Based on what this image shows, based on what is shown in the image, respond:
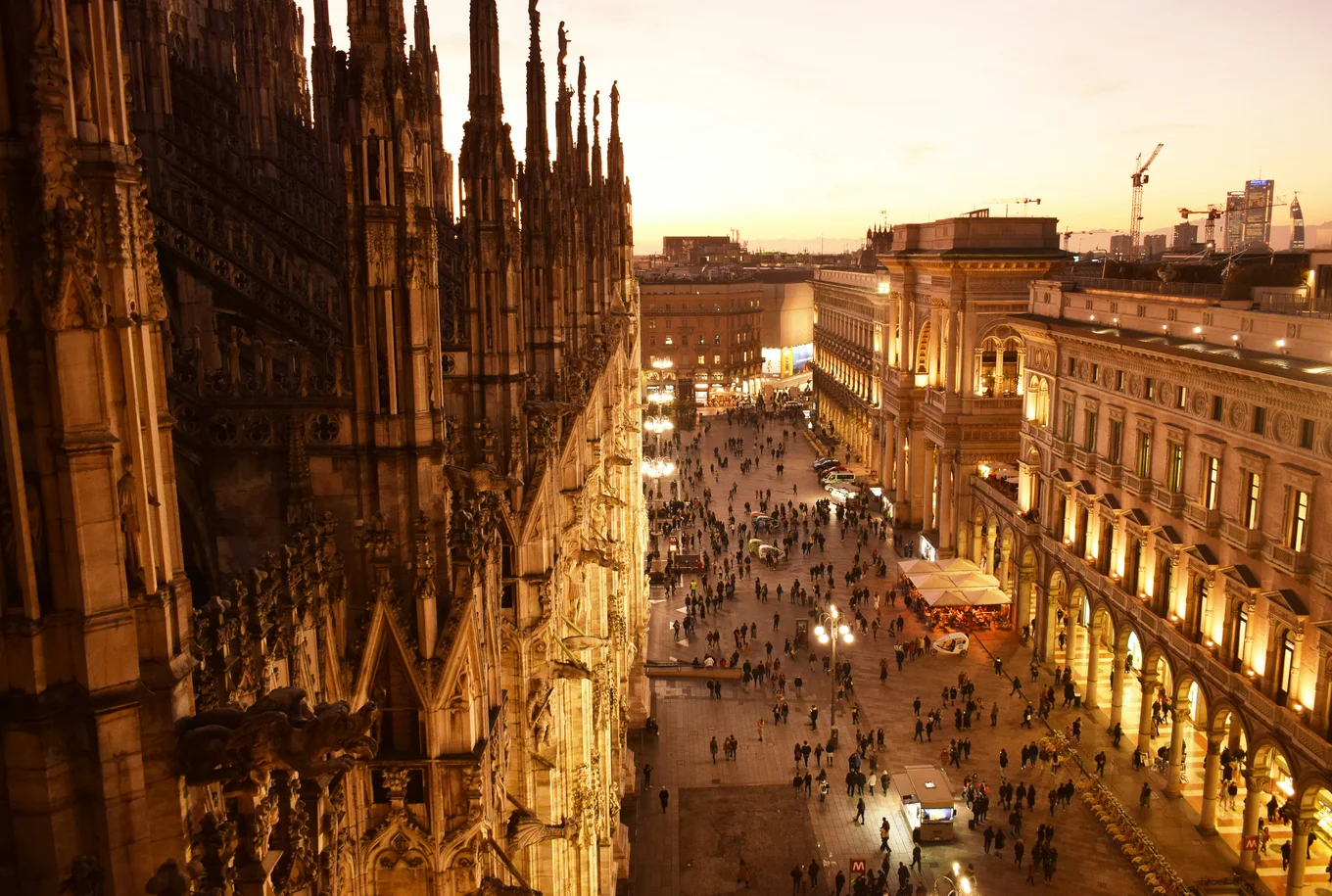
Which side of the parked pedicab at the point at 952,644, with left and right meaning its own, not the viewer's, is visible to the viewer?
left

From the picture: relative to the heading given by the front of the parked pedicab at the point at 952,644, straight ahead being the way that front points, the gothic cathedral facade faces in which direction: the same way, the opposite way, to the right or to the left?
the opposite way

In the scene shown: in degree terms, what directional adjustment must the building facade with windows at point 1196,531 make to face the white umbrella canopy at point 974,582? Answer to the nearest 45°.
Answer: approximately 90° to its right

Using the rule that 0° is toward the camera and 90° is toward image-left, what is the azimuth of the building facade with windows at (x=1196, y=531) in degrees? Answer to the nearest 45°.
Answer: approximately 45°

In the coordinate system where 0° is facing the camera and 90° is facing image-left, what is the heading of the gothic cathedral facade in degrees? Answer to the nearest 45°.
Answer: approximately 315°
